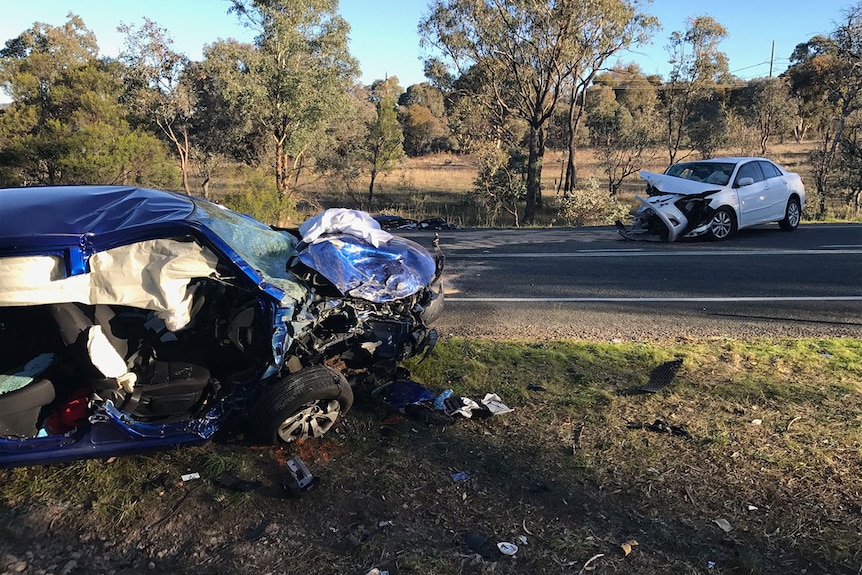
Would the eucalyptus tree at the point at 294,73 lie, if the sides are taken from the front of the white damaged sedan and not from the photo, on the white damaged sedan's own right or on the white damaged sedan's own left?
on the white damaged sedan's own right

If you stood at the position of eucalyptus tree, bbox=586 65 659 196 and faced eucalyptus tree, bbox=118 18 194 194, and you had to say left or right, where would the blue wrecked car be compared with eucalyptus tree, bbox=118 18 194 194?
left

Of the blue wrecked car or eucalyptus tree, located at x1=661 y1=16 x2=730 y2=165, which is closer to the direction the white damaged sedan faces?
the blue wrecked car

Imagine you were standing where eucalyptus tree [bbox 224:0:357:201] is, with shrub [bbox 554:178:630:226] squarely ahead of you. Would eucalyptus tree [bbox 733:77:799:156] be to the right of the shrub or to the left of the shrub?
left

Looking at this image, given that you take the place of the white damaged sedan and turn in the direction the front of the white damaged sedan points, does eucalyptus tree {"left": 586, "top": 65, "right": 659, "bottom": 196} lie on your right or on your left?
on your right

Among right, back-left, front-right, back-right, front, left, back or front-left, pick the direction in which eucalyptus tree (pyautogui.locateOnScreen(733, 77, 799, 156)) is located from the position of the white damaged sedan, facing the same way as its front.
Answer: back-right

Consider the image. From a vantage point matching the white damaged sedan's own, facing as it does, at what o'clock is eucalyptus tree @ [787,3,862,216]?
The eucalyptus tree is roughly at 5 o'clock from the white damaged sedan.

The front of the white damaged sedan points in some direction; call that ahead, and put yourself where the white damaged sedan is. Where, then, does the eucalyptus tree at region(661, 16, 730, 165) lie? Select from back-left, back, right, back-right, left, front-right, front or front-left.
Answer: back-right
